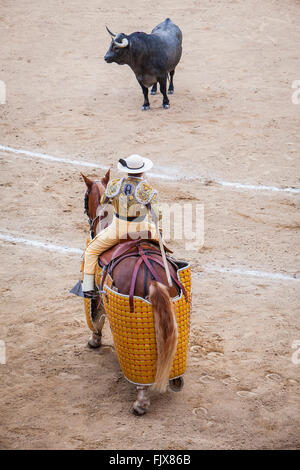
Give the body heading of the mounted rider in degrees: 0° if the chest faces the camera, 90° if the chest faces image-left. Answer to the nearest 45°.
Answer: approximately 180°

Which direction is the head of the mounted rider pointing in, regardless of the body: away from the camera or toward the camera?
away from the camera

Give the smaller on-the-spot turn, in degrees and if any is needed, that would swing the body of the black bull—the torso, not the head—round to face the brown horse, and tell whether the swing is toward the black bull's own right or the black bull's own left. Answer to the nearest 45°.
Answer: approximately 45° to the black bull's own left

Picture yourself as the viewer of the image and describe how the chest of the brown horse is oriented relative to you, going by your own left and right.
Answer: facing away from the viewer and to the left of the viewer

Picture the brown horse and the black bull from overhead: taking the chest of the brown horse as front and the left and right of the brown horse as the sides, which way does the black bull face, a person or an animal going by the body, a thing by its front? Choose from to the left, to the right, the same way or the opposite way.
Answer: to the left
